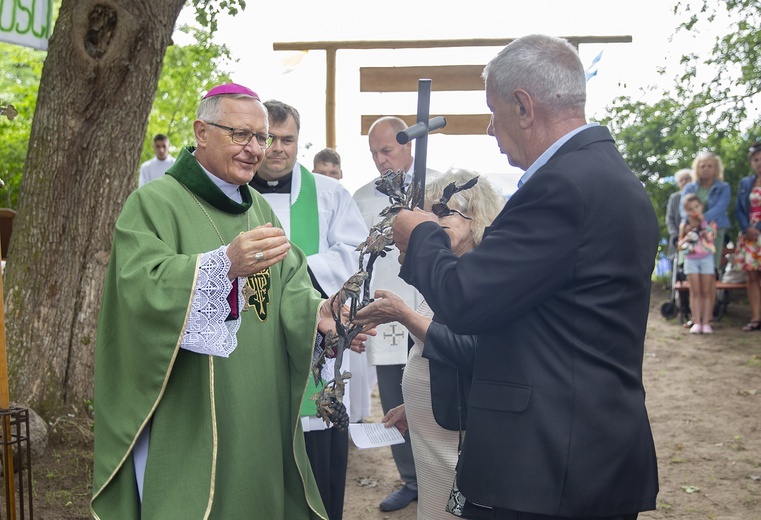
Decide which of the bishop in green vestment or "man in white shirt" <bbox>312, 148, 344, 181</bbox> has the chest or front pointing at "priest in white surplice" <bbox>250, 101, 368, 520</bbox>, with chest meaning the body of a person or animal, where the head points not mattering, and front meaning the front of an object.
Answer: the man in white shirt

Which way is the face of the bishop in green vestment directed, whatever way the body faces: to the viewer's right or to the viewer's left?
to the viewer's right

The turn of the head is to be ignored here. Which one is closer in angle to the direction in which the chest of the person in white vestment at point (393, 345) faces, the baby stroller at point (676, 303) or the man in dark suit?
the man in dark suit

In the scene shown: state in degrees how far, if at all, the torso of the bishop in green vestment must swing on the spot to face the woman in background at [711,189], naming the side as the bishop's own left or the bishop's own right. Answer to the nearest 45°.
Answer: approximately 90° to the bishop's own left

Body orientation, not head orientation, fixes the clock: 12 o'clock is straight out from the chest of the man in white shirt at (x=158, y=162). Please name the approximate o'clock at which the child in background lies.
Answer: The child in background is roughly at 10 o'clock from the man in white shirt.

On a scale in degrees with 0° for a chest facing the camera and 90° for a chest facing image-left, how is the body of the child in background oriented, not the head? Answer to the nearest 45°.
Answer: approximately 0°

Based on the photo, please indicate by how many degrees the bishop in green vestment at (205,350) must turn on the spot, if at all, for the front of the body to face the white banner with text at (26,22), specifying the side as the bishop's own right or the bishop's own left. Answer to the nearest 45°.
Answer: approximately 180°

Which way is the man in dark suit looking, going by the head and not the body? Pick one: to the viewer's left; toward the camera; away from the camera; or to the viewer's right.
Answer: to the viewer's left

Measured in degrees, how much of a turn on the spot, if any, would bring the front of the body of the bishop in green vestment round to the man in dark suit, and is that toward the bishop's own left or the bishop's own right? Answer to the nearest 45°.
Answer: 0° — they already face them

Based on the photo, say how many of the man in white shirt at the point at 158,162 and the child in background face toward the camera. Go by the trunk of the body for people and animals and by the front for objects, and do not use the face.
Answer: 2

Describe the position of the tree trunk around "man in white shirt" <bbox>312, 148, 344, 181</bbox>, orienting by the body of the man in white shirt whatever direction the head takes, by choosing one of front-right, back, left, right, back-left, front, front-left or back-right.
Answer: front-right

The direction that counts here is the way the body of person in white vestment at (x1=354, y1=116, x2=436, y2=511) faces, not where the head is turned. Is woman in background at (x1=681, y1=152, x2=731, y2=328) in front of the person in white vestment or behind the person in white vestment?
behind
